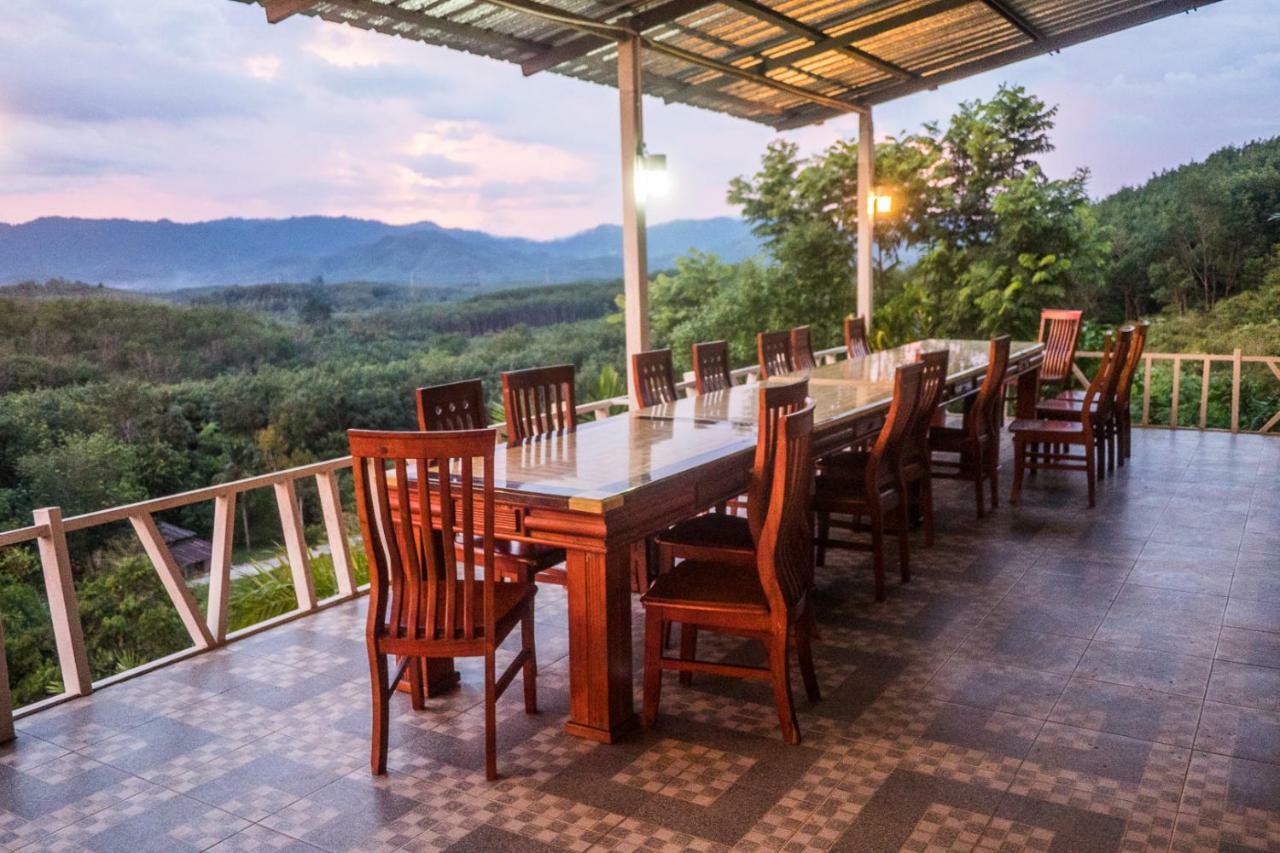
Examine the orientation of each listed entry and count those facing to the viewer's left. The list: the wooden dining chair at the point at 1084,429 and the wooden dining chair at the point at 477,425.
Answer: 1

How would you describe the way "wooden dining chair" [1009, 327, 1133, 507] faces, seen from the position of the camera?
facing to the left of the viewer

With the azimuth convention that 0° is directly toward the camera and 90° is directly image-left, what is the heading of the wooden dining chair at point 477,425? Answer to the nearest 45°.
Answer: approximately 315°

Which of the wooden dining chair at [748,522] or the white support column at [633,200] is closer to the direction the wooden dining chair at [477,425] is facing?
the wooden dining chair

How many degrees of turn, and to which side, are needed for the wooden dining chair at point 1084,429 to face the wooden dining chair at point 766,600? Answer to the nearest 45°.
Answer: approximately 90° to its left

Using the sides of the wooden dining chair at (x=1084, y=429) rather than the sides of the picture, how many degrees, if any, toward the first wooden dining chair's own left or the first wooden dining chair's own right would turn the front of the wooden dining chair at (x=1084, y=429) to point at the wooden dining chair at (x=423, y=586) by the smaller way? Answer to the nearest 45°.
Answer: approximately 90° to the first wooden dining chair's own left
